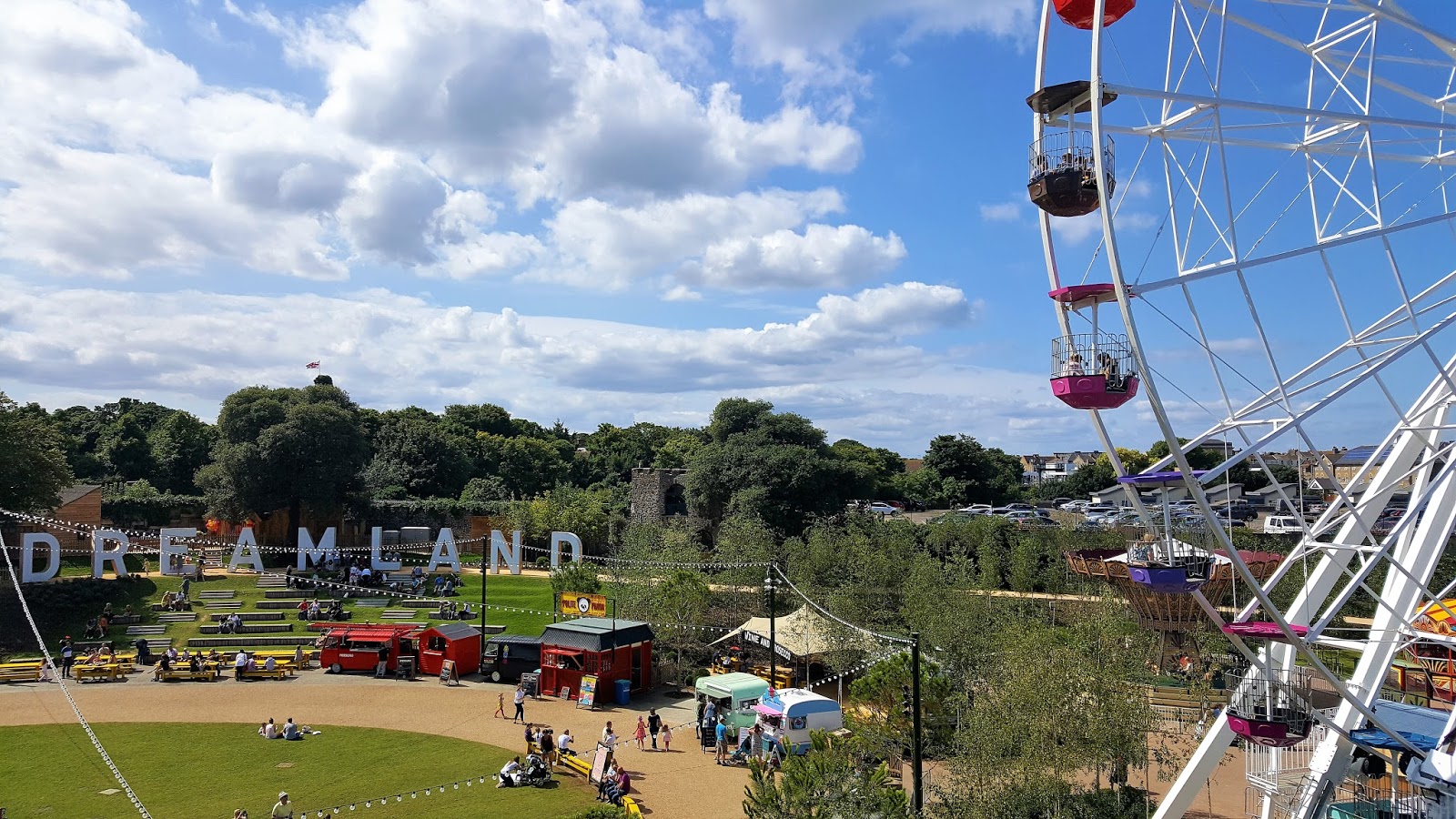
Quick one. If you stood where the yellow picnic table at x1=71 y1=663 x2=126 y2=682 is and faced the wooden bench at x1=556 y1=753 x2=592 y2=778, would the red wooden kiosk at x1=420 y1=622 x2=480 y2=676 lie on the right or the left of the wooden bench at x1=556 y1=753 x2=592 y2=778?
left

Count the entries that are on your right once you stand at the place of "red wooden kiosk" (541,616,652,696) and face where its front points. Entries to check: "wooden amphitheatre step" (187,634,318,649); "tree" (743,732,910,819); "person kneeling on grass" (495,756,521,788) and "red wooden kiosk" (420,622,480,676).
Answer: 2

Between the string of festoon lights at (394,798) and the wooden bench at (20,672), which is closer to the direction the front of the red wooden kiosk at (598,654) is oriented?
the string of festoon lights

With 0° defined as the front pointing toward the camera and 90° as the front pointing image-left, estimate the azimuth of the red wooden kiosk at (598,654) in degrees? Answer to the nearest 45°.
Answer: approximately 45°

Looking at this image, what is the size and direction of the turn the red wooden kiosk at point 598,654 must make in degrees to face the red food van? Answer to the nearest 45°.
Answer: approximately 90° to its right

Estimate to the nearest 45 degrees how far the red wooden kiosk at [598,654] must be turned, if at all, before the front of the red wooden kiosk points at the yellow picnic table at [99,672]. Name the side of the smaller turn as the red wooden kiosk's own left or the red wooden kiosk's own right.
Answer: approximately 45° to the red wooden kiosk's own right

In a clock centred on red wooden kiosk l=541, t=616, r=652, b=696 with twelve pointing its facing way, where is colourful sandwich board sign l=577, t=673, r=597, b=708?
The colourful sandwich board sign is roughly at 11 o'clock from the red wooden kiosk.

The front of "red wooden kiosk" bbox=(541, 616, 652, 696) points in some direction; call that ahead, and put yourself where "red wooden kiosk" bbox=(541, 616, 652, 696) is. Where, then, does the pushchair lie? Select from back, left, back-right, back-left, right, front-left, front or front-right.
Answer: front-left

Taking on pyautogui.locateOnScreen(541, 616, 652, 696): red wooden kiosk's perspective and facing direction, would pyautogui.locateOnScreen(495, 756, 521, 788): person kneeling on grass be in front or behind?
in front

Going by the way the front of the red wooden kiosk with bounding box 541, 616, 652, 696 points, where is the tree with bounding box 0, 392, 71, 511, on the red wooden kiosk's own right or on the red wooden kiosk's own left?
on the red wooden kiosk's own right

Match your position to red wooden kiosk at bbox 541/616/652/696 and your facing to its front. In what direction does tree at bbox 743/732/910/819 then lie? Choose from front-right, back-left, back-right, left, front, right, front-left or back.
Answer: front-left

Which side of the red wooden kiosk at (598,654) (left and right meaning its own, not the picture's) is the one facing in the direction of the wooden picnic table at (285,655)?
right
